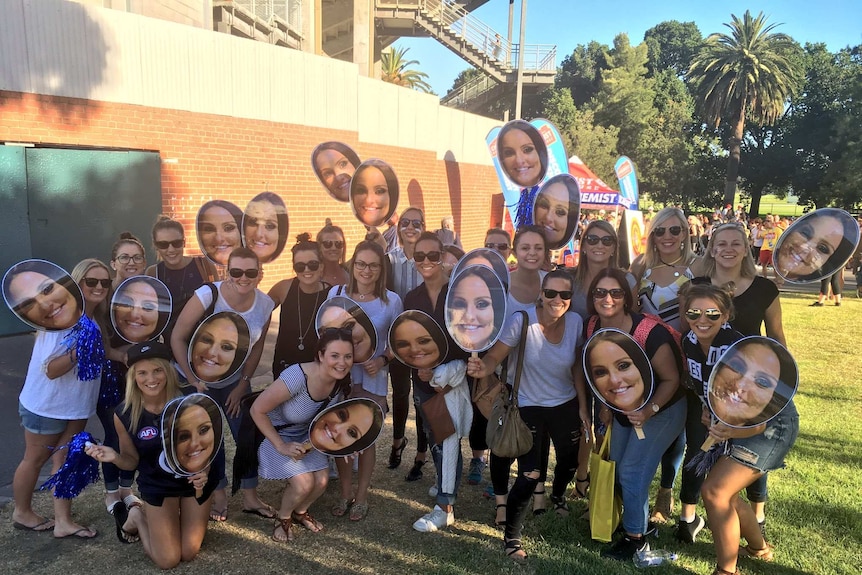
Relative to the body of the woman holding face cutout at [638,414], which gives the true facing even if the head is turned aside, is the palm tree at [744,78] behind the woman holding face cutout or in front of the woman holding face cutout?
behind

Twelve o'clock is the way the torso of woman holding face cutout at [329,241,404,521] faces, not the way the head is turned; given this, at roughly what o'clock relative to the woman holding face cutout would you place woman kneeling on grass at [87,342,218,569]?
The woman kneeling on grass is roughly at 2 o'clock from the woman holding face cutout.

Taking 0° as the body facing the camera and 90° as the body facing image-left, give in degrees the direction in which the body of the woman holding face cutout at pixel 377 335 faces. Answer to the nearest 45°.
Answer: approximately 0°

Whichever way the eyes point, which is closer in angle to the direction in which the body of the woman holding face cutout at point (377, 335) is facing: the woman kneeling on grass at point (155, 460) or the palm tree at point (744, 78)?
the woman kneeling on grass

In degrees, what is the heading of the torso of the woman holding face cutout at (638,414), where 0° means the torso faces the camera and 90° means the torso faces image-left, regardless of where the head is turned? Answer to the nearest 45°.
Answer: approximately 45°

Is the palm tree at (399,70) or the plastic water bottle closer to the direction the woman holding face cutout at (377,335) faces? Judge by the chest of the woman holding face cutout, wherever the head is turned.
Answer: the plastic water bottle

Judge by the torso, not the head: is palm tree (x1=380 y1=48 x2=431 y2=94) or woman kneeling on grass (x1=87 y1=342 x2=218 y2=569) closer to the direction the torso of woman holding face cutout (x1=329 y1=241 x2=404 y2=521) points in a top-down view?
the woman kneeling on grass

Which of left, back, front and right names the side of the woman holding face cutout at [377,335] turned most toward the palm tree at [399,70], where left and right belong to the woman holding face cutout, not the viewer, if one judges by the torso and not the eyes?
back

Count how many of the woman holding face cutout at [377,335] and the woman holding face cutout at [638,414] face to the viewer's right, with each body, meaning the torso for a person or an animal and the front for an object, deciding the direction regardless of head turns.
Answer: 0

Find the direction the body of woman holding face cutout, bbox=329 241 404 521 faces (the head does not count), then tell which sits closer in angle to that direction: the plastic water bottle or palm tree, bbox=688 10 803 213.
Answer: the plastic water bottle

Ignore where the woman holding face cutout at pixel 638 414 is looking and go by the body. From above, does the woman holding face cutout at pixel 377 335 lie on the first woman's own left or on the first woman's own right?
on the first woman's own right

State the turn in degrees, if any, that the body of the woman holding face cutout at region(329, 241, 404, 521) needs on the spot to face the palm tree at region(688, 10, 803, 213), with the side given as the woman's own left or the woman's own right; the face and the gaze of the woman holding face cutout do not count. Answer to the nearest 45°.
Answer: approximately 135° to the woman's own left
